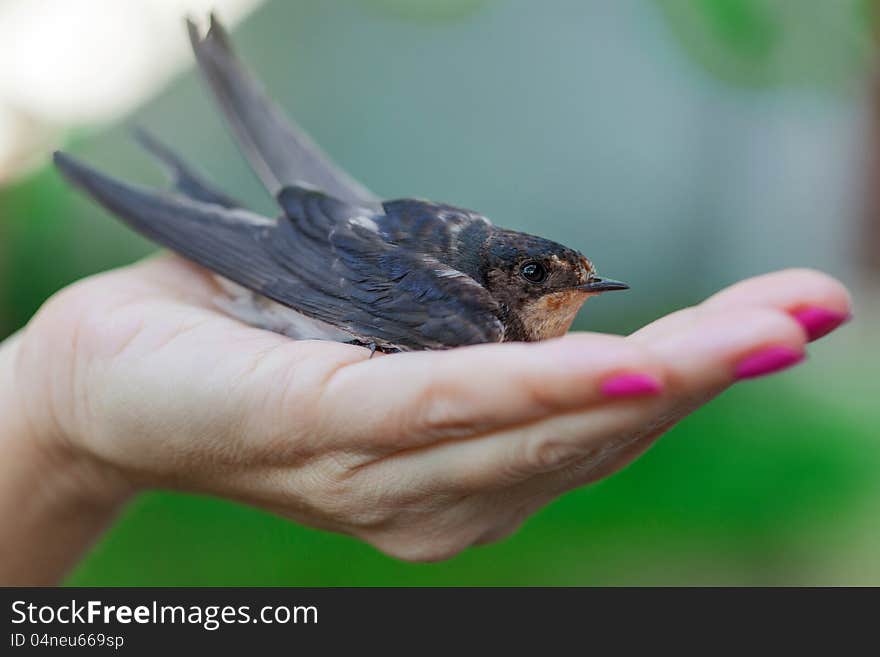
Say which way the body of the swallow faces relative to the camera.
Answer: to the viewer's right
